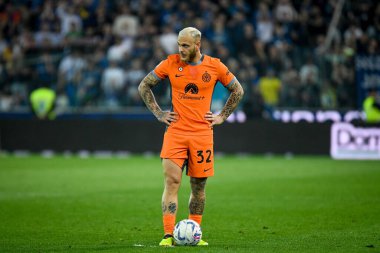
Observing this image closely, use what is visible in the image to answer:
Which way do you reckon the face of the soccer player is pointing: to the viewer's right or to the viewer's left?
to the viewer's left

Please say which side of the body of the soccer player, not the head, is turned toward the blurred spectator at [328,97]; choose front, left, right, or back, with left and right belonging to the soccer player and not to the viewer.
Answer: back

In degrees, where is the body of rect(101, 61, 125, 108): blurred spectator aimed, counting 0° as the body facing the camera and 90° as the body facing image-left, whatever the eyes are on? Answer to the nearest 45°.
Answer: approximately 0°

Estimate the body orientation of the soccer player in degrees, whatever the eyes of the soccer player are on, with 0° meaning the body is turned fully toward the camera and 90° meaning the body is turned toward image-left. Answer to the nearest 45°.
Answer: approximately 0°

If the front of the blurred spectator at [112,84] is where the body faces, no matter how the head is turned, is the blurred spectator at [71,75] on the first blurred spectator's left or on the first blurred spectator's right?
on the first blurred spectator's right

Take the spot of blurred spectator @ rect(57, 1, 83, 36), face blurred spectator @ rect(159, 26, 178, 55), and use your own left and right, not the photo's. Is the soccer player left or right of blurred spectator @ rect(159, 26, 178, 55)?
right

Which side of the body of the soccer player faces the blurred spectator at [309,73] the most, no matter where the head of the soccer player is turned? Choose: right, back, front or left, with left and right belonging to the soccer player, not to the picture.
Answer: back

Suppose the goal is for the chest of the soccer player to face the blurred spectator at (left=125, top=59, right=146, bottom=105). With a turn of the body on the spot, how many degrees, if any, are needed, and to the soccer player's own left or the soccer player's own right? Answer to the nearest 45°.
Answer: approximately 180°

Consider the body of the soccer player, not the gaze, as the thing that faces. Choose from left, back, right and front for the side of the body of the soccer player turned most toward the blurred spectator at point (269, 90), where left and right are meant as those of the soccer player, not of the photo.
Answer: back

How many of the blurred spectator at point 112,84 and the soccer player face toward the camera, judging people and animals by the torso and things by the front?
2

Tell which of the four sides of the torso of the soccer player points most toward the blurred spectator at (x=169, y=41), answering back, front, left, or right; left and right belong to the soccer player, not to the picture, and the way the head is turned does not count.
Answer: back
